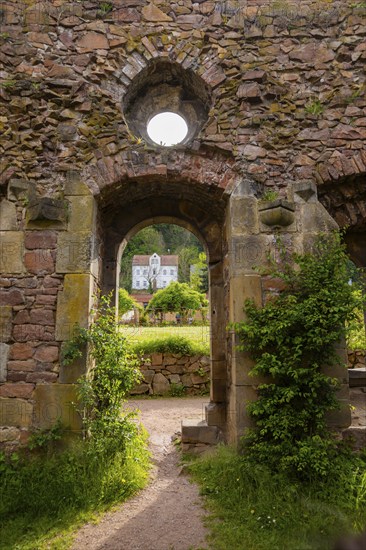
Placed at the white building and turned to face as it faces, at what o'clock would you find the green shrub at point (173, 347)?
The green shrub is roughly at 12 o'clock from the white building.

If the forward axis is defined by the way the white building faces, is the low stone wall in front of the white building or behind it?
in front

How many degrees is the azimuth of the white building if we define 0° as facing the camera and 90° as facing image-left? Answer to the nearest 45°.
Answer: approximately 0°

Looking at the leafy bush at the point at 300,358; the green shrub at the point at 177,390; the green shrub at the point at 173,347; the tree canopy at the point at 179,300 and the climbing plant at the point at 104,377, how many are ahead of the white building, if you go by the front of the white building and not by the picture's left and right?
5

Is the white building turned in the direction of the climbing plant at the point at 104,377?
yes

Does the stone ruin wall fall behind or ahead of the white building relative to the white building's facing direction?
ahead

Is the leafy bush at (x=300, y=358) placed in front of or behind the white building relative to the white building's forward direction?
in front

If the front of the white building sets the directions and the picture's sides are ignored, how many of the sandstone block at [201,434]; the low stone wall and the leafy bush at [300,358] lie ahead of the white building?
3

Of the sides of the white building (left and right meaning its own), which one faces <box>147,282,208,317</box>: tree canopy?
front
